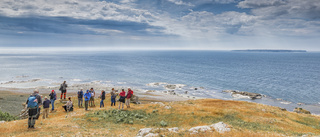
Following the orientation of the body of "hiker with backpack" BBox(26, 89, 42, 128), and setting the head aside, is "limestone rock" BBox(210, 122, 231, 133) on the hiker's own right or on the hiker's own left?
on the hiker's own right

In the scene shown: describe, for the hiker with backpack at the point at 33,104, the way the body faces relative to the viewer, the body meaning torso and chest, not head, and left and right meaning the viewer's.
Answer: facing away from the viewer and to the right of the viewer
